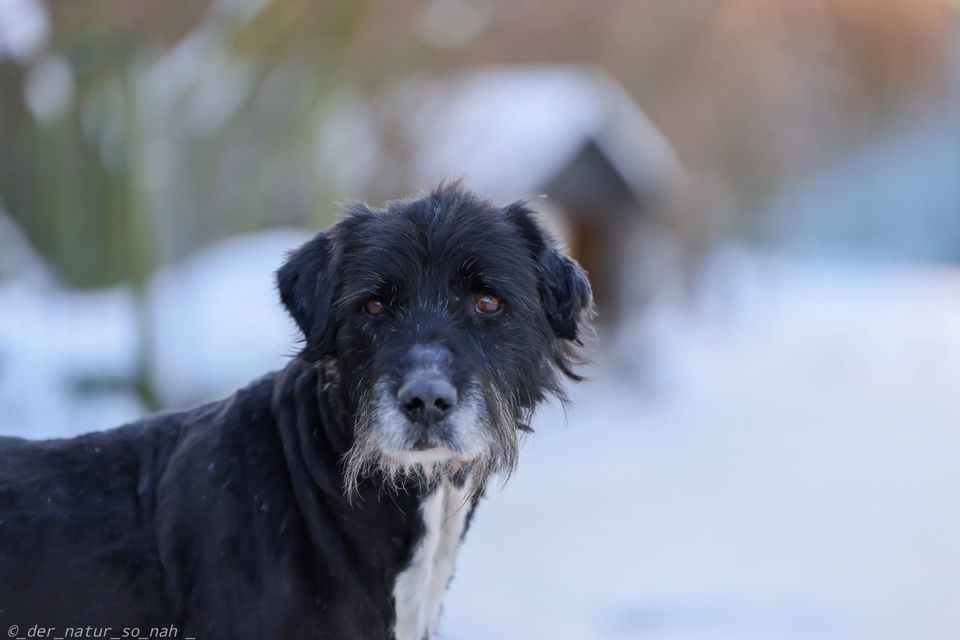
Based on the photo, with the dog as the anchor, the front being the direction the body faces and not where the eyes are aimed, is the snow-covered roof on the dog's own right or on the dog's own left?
on the dog's own left

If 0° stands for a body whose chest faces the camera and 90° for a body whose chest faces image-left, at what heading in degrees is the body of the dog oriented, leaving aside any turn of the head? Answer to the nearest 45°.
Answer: approximately 315°
